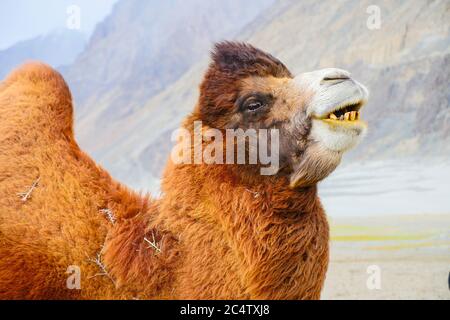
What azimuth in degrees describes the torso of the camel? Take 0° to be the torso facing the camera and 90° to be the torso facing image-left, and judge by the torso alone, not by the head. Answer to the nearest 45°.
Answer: approximately 270°
